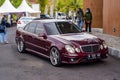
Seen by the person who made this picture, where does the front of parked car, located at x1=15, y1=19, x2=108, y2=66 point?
facing the viewer and to the right of the viewer

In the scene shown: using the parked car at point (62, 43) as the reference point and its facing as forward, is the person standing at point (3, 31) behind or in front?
behind
